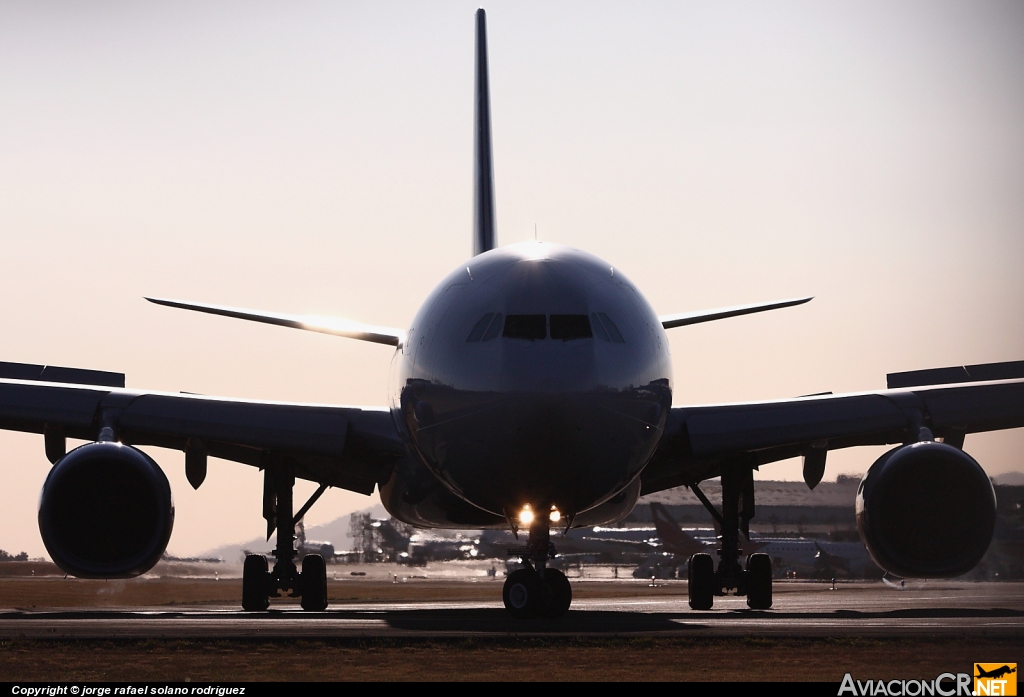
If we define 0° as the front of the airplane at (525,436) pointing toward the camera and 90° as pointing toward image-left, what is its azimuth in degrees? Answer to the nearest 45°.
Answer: approximately 0°
